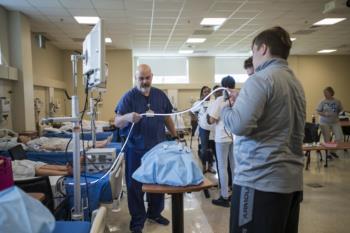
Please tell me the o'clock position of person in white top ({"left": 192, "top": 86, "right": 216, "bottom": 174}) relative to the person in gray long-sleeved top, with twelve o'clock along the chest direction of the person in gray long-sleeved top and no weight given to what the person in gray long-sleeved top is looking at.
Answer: The person in white top is roughly at 1 o'clock from the person in gray long-sleeved top.

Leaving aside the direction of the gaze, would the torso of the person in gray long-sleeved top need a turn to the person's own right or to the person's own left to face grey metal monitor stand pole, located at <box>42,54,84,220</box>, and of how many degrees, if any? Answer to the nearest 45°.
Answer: approximately 45° to the person's own left

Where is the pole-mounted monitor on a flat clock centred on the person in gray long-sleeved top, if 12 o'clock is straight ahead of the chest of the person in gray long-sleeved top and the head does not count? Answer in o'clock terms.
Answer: The pole-mounted monitor is roughly at 11 o'clock from the person in gray long-sleeved top.

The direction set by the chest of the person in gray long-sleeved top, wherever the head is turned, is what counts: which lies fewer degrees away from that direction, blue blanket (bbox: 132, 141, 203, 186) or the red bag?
the blue blanket

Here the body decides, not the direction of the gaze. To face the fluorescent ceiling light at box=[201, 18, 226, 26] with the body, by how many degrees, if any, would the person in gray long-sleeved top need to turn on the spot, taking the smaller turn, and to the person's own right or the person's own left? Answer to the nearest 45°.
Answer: approximately 45° to the person's own right

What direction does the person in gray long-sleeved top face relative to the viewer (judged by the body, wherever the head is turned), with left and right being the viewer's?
facing away from the viewer and to the left of the viewer

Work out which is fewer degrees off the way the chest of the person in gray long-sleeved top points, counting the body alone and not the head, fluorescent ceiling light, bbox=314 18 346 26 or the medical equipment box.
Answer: the medical equipment box

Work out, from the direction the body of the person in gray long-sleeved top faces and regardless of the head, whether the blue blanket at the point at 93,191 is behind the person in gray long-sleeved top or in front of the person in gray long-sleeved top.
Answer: in front

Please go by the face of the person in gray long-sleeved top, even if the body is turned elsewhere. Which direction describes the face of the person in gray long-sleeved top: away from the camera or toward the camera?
away from the camera

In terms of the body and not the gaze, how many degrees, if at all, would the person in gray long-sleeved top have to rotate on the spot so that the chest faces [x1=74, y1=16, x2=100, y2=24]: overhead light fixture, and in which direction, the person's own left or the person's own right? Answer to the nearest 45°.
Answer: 0° — they already face it

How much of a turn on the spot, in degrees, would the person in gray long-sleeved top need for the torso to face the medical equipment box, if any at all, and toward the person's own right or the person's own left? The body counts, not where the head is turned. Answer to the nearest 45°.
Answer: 0° — they already face it
